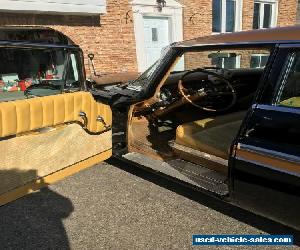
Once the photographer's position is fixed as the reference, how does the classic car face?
facing away from the viewer and to the left of the viewer

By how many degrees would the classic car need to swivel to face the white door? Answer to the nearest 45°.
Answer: approximately 45° to its right
